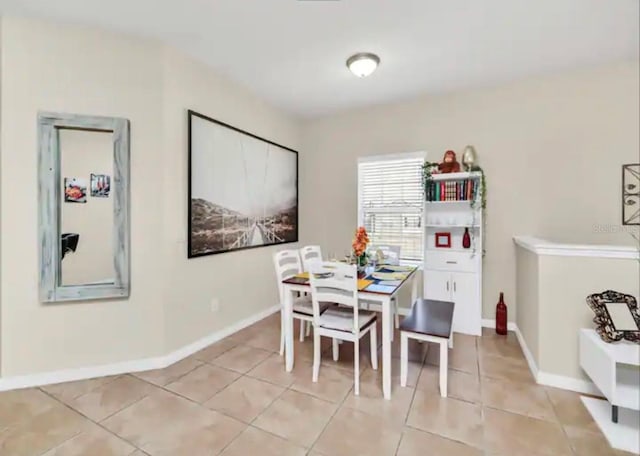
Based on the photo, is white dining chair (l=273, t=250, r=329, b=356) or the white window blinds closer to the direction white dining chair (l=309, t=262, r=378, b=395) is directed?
the white window blinds

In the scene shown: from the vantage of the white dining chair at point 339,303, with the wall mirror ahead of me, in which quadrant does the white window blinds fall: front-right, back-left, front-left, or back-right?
back-right

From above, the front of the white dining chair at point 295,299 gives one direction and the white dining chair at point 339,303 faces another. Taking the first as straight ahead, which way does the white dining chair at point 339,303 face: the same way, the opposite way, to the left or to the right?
to the left

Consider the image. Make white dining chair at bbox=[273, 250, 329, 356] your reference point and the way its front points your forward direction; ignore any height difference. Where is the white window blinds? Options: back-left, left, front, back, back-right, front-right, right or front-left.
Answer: left

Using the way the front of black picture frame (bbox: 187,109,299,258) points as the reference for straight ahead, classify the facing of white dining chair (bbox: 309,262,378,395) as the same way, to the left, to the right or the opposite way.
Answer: to the left

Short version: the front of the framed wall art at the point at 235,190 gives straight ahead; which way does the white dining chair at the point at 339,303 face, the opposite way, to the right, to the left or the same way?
to the left

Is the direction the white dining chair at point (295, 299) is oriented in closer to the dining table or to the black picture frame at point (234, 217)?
the dining table

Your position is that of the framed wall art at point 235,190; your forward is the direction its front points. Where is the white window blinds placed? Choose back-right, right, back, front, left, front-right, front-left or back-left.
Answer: front-left

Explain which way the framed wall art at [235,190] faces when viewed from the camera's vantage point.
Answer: facing the viewer and to the right of the viewer

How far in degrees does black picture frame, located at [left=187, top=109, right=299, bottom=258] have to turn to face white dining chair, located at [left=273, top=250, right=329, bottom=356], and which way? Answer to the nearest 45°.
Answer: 0° — it already faces it

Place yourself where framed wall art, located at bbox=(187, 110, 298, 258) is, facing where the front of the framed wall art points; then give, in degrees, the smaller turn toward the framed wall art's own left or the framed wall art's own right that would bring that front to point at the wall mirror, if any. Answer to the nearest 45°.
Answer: approximately 90° to the framed wall art's own right

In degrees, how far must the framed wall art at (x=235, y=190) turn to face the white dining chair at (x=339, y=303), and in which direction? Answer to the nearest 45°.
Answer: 0° — it already faces it

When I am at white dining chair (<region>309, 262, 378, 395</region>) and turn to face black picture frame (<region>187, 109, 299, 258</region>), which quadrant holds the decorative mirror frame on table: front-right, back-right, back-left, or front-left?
back-right

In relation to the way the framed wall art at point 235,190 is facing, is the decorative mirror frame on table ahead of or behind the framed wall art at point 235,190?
ahead

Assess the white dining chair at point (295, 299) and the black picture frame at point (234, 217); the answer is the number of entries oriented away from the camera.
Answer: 0

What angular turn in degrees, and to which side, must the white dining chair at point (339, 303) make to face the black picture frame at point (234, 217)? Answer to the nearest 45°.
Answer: approximately 90° to its left

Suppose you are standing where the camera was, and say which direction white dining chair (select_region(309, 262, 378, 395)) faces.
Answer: facing away from the viewer and to the right of the viewer
